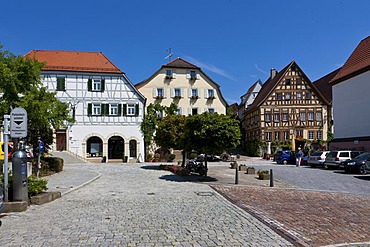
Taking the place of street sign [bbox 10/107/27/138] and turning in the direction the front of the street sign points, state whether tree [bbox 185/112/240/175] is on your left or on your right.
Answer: on your left

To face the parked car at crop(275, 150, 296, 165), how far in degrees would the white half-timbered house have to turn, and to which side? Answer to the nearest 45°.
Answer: approximately 45° to its left

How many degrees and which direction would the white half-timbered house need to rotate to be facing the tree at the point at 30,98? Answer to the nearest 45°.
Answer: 0° — it already faces it

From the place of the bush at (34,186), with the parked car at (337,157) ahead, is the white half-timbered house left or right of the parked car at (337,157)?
left

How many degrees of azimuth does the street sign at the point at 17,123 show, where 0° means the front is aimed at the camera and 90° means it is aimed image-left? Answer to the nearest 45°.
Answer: approximately 0°

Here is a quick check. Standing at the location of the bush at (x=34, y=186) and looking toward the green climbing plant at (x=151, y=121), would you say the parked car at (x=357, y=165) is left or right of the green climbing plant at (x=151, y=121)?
right

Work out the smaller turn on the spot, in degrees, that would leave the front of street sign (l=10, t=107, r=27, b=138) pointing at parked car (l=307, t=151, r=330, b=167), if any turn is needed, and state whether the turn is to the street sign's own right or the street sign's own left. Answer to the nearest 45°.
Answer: approximately 135° to the street sign's own left

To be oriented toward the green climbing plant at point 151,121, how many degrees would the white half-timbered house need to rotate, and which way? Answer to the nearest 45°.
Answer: approximately 90° to its left
